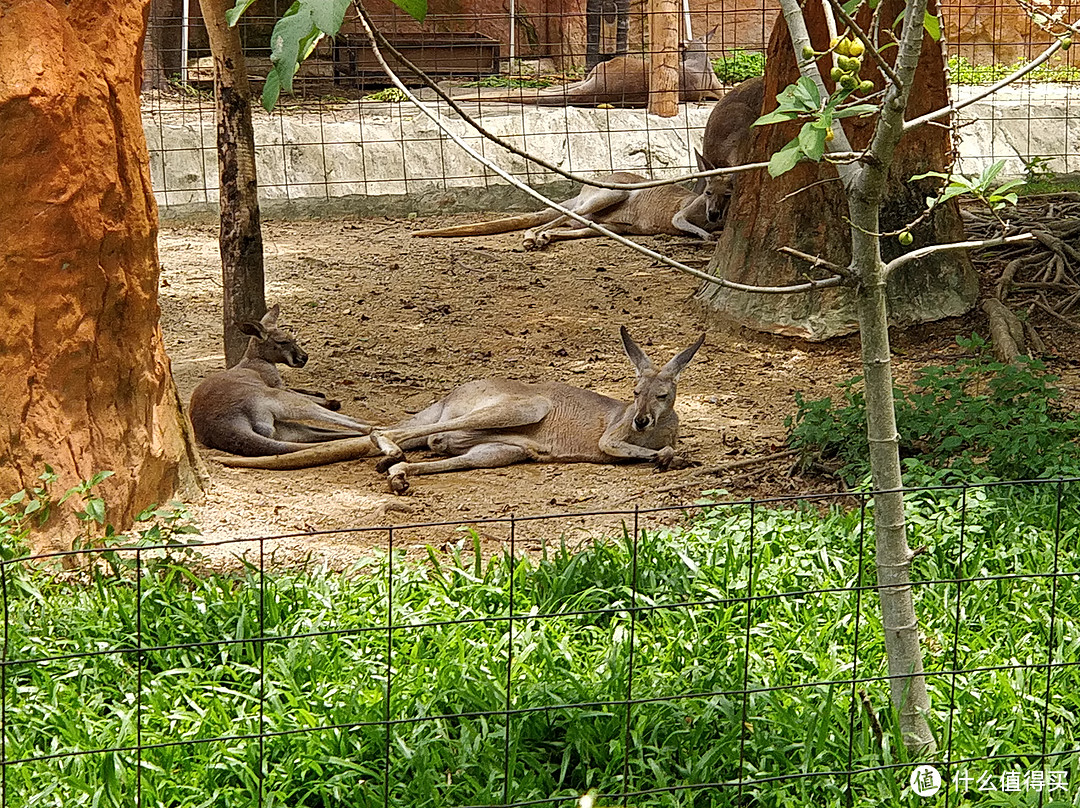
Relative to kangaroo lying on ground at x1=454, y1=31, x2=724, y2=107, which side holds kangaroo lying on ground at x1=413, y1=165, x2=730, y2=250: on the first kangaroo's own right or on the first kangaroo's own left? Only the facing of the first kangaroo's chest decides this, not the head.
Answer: on the first kangaroo's own right

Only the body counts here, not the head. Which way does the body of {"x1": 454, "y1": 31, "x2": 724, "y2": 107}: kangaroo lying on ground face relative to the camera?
to the viewer's right

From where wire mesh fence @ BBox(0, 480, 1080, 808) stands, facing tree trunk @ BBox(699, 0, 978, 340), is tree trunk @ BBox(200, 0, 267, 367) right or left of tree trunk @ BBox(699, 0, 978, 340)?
left

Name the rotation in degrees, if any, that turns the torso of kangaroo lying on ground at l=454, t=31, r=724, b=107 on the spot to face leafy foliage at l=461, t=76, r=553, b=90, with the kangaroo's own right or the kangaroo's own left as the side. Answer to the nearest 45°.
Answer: approximately 135° to the kangaroo's own left
